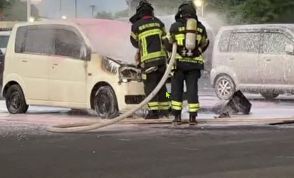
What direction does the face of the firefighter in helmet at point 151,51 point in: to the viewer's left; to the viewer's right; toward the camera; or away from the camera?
away from the camera

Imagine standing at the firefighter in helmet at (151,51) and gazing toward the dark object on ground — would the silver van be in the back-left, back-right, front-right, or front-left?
front-left

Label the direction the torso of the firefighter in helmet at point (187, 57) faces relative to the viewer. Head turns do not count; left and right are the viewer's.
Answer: facing away from the viewer

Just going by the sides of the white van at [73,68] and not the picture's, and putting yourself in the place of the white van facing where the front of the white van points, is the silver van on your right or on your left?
on your left

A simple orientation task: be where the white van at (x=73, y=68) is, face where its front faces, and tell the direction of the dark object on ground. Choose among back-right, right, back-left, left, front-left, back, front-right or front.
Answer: front-left

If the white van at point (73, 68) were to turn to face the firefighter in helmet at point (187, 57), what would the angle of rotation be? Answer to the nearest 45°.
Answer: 0° — it already faces them

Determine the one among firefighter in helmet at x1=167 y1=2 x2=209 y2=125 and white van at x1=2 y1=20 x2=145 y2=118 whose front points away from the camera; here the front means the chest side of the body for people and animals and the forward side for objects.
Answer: the firefighter in helmet

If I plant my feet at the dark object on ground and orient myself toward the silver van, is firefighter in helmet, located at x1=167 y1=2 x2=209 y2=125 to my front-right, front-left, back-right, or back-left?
back-left

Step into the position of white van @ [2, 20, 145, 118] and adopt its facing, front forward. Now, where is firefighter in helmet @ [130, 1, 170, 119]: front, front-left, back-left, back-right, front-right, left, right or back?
front
